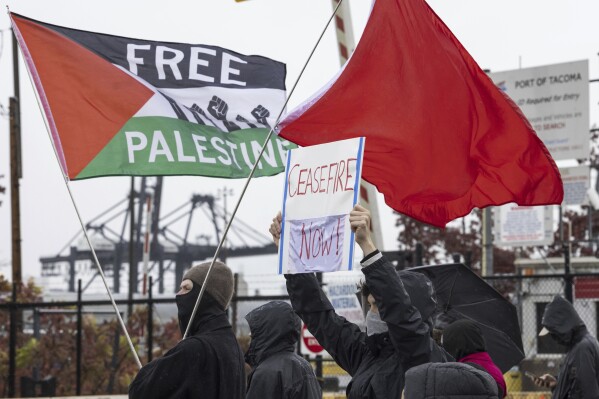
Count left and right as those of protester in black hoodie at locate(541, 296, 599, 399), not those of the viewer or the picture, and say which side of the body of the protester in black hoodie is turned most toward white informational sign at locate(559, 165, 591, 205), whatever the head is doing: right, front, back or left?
right

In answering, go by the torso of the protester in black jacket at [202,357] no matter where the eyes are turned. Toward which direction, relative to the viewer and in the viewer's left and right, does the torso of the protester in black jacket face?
facing to the left of the viewer

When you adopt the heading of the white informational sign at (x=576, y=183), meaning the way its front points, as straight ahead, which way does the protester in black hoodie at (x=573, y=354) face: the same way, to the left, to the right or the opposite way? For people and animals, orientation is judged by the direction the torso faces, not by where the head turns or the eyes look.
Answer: to the right

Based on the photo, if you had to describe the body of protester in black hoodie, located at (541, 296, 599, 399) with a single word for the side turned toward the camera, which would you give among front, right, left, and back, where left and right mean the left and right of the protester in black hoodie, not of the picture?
left

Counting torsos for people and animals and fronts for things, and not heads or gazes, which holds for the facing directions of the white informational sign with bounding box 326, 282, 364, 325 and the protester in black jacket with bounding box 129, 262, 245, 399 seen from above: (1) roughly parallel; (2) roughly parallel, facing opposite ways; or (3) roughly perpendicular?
roughly perpendicular

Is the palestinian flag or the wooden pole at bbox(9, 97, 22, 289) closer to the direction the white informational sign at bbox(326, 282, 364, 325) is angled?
the palestinian flag

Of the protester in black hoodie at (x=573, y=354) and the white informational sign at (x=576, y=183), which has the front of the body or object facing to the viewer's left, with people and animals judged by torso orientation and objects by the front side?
the protester in black hoodie

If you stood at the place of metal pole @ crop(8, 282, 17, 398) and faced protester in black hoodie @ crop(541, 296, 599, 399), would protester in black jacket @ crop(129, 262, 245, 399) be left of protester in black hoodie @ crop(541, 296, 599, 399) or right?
right
